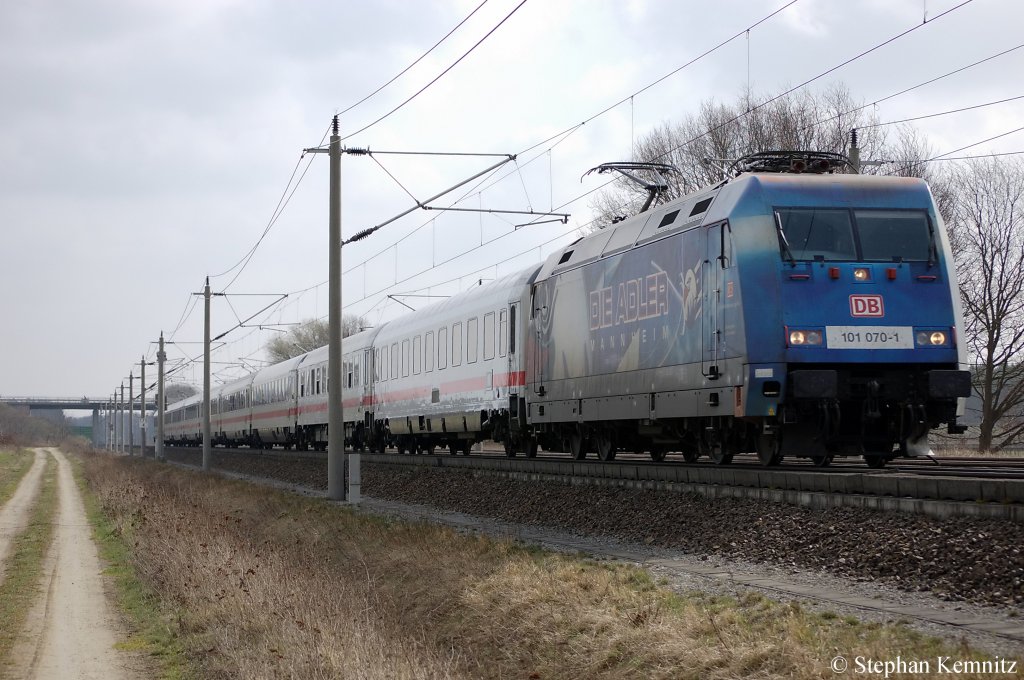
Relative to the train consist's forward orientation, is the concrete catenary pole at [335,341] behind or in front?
behind

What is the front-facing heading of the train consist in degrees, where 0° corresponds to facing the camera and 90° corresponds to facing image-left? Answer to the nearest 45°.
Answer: approximately 315°
